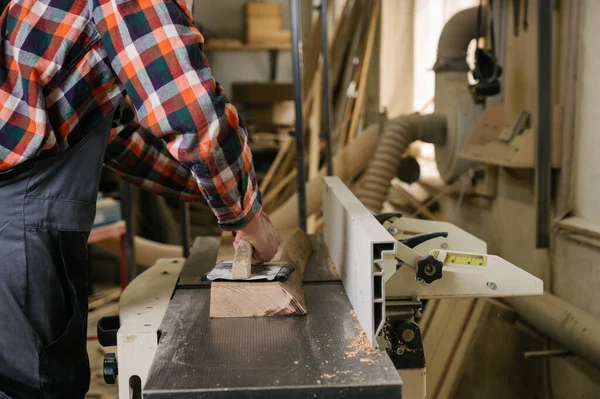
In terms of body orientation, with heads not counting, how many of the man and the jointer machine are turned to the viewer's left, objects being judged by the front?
1

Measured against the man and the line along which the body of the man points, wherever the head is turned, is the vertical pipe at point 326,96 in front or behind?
in front

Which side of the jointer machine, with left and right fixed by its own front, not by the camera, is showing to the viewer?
left

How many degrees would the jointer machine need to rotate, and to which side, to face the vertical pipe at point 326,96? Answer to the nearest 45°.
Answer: approximately 90° to its right

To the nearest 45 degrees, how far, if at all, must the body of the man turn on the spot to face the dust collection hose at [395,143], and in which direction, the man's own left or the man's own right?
0° — they already face it

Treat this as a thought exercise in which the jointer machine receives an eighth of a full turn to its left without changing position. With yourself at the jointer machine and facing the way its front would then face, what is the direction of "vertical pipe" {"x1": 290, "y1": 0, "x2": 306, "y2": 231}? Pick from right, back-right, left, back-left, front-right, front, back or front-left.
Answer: back-right

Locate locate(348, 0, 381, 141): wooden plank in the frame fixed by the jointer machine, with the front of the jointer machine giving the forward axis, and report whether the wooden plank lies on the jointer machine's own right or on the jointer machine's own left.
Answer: on the jointer machine's own right

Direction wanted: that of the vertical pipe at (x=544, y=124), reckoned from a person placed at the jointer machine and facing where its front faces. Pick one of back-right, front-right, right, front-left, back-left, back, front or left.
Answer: back-right

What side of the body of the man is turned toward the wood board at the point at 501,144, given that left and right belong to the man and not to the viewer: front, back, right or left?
front

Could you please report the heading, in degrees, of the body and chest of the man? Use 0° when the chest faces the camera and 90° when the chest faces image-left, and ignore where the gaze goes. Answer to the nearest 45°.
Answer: approximately 225°

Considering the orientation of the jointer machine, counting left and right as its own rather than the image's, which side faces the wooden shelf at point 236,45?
right

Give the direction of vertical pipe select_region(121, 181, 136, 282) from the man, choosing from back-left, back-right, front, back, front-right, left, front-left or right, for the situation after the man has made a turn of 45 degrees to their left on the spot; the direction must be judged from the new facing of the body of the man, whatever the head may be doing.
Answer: front
